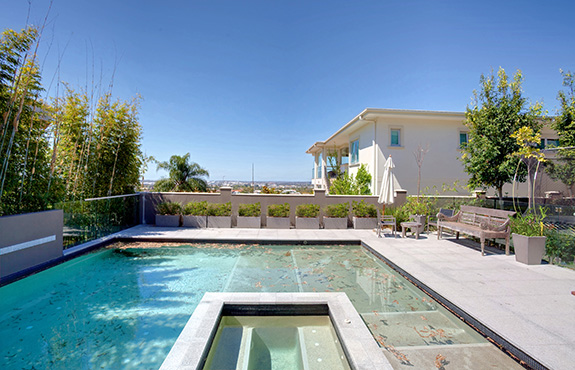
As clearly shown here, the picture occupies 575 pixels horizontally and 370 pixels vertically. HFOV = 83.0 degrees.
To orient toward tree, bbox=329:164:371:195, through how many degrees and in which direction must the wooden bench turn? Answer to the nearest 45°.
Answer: approximately 90° to its right

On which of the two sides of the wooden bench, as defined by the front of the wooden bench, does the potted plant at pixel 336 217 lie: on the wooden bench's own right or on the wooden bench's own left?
on the wooden bench's own right

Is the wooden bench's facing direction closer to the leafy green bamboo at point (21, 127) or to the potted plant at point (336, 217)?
the leafy green bamboo

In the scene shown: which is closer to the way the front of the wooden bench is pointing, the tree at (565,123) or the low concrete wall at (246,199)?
the low concrete wall

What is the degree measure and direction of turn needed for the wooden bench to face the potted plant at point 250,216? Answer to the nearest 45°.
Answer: approximately 45° to its right

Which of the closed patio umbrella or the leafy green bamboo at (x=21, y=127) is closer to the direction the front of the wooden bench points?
the leafy green bamboo

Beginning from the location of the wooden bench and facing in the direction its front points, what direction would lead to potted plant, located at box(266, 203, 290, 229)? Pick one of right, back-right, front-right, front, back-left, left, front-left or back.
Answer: front-right

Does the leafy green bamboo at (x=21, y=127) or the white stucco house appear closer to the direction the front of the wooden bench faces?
the leafy green bamboo

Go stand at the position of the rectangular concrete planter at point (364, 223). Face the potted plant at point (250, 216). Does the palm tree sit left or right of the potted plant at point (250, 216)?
right

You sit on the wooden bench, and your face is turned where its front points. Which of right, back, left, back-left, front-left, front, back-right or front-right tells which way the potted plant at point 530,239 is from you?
left

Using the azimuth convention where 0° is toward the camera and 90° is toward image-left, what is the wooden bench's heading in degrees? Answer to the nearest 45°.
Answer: approximately 45°

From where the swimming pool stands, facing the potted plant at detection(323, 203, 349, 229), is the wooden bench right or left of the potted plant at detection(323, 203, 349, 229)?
right
